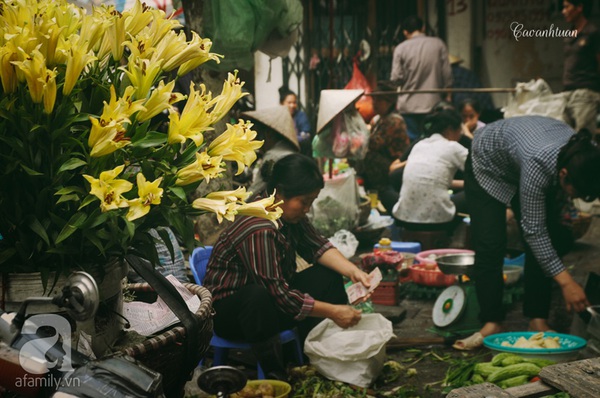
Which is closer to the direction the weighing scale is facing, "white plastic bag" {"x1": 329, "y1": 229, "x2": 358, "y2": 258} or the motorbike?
the motorbike

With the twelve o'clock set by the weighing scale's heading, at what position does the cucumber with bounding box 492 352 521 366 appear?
The cucumber is roughly at 10 o'clock from the weighing scale.

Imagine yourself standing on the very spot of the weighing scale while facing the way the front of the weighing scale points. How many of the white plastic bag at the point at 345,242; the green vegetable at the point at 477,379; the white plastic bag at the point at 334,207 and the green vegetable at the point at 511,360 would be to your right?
2

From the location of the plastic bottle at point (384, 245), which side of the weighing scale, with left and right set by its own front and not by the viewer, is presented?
right

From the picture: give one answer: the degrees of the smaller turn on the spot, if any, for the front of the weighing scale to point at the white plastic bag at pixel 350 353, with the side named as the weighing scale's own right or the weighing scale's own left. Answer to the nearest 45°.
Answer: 0° — it already faces it

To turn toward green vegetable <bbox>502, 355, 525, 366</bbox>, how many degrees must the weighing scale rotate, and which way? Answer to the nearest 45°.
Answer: approximately 45° to its left

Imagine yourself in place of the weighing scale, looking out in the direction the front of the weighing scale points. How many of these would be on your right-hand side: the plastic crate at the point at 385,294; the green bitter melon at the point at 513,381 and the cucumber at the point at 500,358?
1

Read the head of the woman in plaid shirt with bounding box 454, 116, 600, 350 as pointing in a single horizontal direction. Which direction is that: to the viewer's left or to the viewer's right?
to the viewer's right

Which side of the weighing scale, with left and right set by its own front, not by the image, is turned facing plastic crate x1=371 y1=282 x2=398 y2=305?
right

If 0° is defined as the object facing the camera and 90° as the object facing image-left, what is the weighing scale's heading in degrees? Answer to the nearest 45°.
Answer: approximately 45°

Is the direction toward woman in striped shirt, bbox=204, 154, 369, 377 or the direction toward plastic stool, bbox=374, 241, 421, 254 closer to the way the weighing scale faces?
the woman in striped shirt

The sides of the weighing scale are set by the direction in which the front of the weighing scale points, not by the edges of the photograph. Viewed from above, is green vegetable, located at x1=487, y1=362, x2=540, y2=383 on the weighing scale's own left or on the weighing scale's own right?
on the weighing scale's own left

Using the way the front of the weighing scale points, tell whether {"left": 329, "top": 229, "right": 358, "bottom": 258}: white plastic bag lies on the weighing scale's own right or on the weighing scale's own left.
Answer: on the weighing scale's own right
